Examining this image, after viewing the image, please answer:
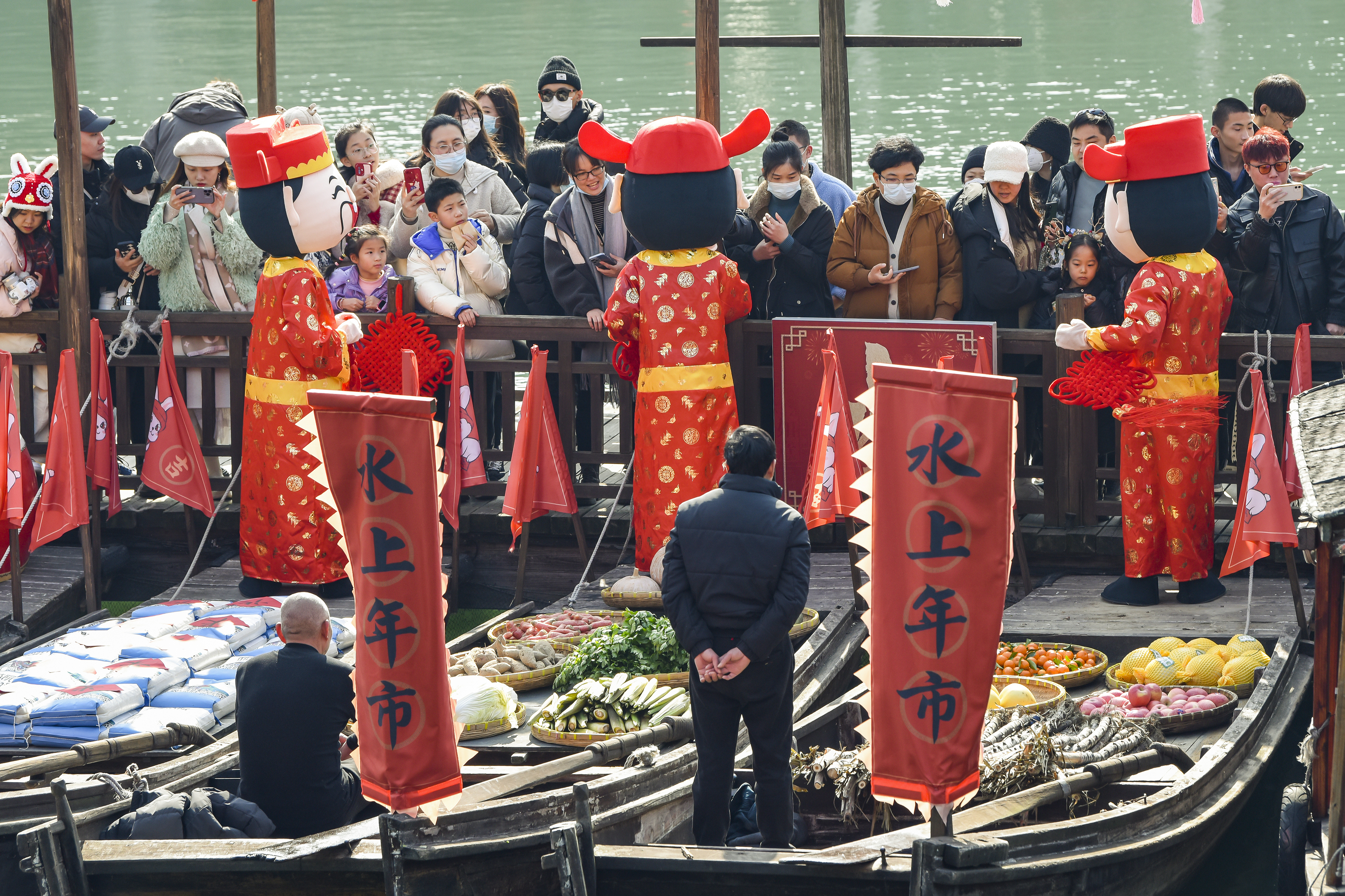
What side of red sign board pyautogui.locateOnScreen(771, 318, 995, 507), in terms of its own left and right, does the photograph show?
front

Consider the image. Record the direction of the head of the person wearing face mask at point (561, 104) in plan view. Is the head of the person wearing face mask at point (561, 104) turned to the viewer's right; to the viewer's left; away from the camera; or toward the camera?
toward the camera

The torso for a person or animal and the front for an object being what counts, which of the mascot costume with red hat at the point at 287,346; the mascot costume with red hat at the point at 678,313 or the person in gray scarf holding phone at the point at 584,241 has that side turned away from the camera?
the mascot costume with red hat at the point at 678,313

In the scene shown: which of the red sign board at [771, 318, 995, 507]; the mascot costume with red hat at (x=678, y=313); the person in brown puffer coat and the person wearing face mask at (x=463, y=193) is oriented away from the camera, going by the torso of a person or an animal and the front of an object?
the mascot costume with red hat

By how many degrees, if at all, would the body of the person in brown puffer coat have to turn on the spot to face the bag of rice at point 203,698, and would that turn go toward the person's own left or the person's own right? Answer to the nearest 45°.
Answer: approximately 45° to the person's own right

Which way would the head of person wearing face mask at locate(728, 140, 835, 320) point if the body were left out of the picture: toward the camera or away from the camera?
toward the camera

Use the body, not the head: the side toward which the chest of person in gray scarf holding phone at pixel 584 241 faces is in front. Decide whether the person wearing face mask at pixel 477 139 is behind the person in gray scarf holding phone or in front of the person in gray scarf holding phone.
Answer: behind

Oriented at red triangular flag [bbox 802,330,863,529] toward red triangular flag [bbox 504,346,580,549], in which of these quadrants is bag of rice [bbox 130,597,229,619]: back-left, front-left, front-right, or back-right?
front-left

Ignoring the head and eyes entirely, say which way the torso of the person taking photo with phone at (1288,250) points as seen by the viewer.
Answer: toward the camera

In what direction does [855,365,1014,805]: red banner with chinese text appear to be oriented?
toward the camera

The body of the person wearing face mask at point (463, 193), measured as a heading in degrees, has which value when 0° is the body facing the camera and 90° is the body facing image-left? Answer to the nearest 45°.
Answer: approximately 0°

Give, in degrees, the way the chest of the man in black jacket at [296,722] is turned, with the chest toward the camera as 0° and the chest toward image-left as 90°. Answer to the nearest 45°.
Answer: approximately 225°

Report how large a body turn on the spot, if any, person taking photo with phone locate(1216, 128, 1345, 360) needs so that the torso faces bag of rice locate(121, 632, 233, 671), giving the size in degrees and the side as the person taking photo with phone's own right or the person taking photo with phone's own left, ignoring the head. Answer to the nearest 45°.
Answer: approximately 45° to the person taking photo with phone's own right

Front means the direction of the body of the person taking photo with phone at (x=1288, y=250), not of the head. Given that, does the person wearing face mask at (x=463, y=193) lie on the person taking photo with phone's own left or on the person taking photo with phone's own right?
on the person taking photo with phone's own right

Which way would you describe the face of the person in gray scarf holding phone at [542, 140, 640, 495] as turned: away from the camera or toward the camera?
toward the camera

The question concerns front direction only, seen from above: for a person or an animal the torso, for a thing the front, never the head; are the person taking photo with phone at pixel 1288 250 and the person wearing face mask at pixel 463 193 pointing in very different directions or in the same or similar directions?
same or similar directions
